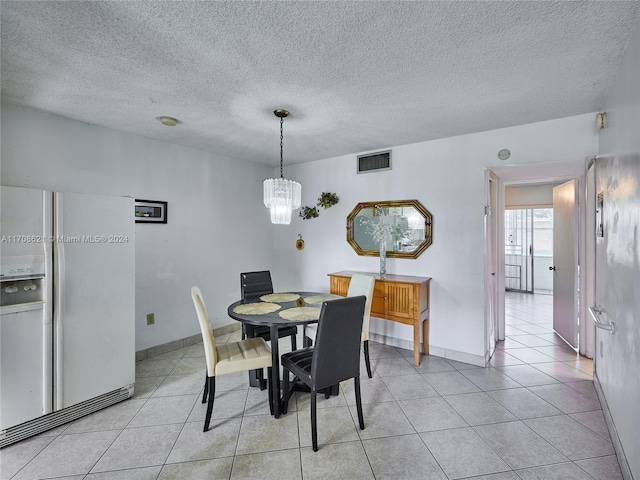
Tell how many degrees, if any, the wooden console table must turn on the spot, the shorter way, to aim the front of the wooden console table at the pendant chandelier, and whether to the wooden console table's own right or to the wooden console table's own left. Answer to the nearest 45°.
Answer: approximately 45° to the wooden console table's own right

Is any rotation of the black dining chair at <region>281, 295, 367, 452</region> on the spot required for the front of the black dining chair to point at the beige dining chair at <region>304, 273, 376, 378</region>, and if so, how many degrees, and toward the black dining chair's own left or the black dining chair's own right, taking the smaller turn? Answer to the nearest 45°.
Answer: approximately 45° to the black dining chair's own right

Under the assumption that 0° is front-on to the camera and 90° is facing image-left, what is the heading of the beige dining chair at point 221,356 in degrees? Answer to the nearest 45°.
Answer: approximately 270°

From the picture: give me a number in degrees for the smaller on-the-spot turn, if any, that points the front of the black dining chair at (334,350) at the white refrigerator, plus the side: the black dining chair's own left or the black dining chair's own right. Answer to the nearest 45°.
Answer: approximately 45° to the black dining chair's own left

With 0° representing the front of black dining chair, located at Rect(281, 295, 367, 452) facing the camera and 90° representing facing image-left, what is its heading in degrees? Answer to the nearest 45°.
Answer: approximately 135°

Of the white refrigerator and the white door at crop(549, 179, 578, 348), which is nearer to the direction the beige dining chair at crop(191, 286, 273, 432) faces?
the white door

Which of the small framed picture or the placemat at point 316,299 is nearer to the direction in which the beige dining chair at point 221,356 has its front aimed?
the placemat

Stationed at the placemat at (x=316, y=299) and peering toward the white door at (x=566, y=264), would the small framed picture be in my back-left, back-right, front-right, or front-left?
back-left

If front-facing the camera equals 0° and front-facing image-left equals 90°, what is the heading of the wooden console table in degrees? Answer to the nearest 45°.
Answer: approximately 0°

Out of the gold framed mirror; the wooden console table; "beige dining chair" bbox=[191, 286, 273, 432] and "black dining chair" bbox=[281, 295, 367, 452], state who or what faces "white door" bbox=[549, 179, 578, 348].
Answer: the beige dining chair
